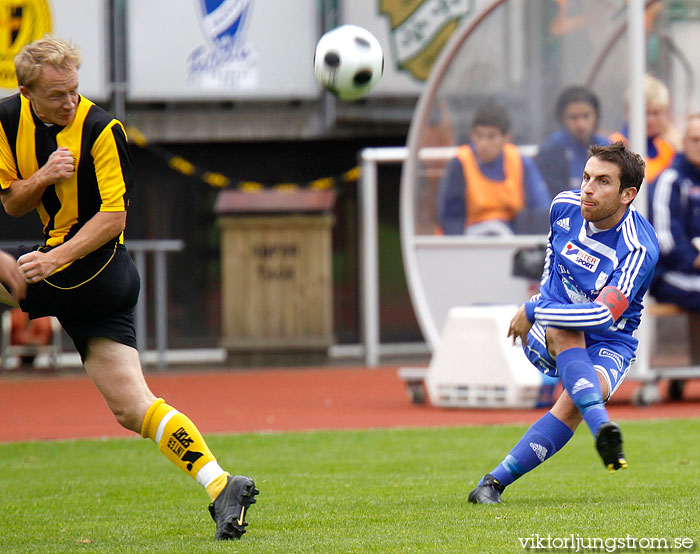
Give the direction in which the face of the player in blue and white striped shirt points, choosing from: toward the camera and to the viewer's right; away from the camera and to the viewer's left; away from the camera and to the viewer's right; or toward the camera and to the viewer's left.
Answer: toward the camera and to the viewer's left

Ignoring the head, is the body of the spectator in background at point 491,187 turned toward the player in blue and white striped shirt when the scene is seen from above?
yes

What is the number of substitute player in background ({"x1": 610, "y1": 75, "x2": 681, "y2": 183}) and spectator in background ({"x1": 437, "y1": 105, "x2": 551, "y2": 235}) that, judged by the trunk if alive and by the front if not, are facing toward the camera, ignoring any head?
2

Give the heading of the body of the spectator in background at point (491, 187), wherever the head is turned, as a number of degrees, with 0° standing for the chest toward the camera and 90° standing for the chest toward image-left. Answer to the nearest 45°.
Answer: approximately 0°

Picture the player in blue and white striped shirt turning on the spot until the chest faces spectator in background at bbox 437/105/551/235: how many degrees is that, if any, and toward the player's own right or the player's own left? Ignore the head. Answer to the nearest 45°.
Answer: approximately 135° to the player's own right

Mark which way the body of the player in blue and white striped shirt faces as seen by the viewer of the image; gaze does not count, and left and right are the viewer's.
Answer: facing the viewer and to the left of the viewer

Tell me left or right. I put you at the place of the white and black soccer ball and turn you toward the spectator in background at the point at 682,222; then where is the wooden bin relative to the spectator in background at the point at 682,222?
left

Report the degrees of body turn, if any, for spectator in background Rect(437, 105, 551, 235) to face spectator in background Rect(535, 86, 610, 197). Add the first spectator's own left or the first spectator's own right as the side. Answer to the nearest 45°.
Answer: approximately 90° to the first spectator's own left

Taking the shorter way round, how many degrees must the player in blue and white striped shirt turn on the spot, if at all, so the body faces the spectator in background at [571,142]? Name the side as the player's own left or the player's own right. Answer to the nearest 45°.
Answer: approximately 135° to the player's own right
